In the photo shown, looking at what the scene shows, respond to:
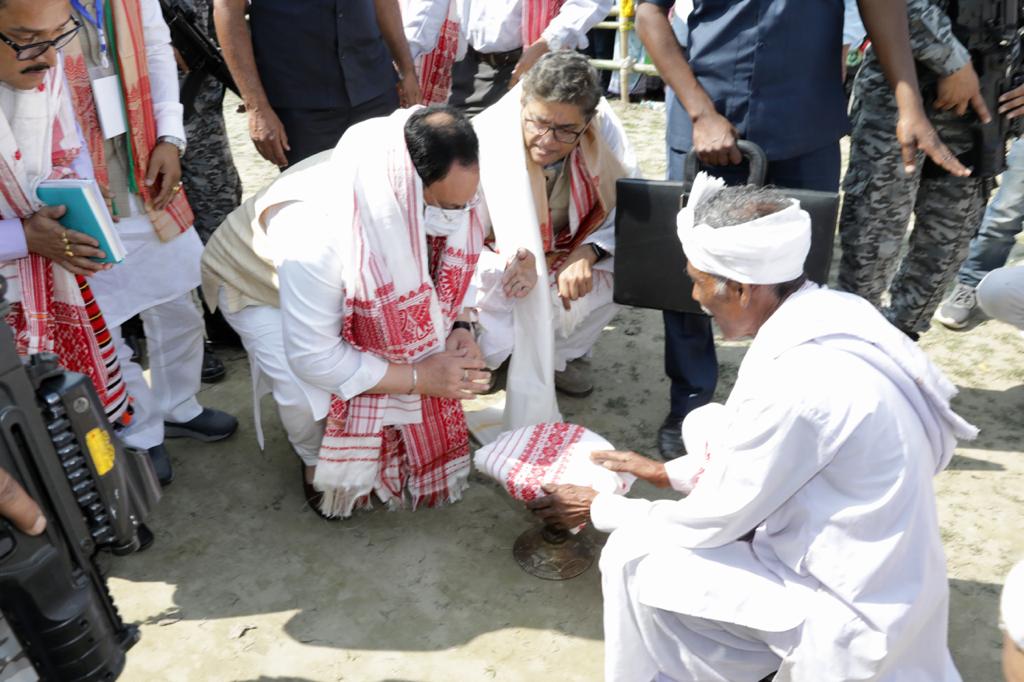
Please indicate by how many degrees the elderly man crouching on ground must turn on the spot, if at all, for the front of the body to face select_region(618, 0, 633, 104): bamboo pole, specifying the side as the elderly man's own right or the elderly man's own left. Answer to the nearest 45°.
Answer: approximately 90° to the elderly man's own right

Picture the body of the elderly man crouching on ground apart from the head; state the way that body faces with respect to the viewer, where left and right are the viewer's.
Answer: facing to the left of the viewer

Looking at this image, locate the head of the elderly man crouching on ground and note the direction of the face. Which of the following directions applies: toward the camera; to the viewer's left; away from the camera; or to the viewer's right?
to the viewer's left
